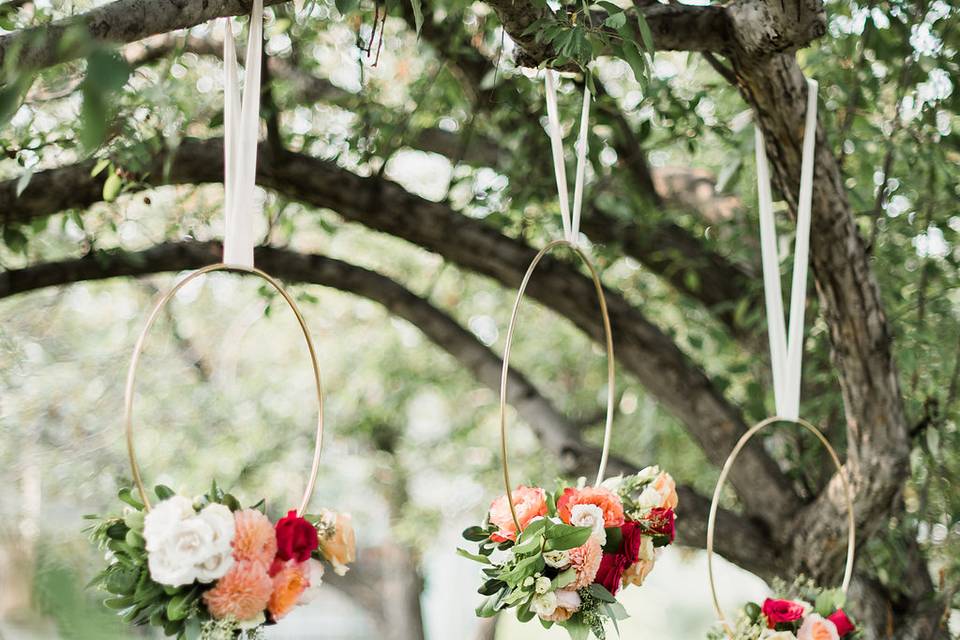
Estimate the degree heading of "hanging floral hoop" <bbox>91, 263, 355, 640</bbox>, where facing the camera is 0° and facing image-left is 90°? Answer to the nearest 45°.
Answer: approximately 0°

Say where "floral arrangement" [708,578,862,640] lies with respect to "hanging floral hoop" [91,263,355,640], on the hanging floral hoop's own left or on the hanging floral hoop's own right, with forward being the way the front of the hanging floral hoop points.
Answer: on the hanging floral hoop's own left

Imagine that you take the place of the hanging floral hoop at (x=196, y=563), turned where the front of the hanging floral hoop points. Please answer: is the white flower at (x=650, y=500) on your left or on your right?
on your left
